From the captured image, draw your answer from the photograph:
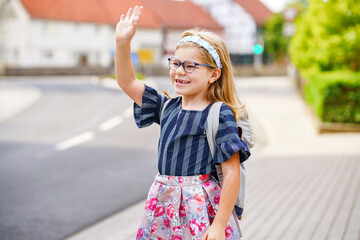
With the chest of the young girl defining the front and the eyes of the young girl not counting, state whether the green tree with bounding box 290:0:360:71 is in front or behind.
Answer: behind

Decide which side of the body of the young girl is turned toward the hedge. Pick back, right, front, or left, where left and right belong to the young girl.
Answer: back

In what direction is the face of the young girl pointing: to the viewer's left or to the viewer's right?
to the viewer's left

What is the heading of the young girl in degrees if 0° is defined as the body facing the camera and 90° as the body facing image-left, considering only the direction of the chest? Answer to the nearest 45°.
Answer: approximately 45°
